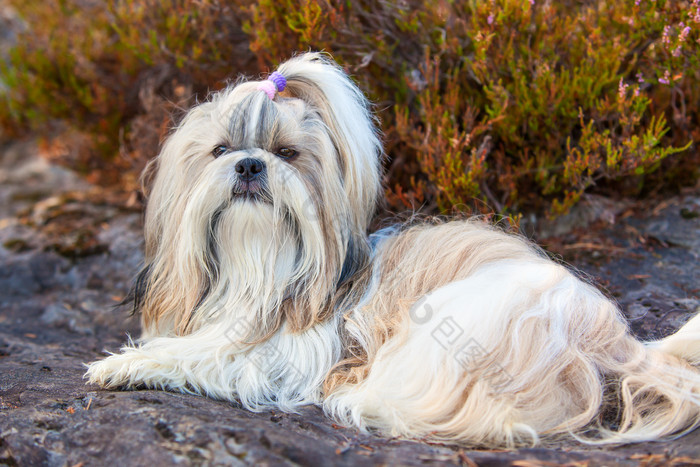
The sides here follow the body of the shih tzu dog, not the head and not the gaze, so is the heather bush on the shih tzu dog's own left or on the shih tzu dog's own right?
on the shih tzu dog's own right

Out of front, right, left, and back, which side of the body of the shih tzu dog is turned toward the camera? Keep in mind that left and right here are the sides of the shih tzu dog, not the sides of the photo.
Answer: left
